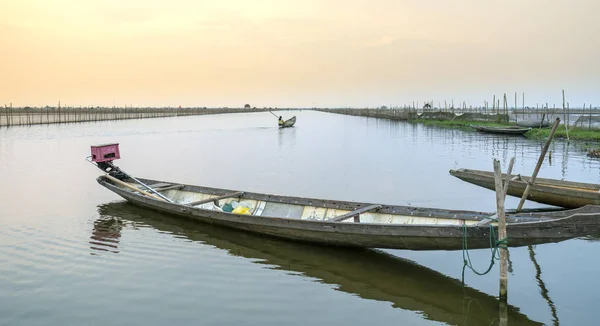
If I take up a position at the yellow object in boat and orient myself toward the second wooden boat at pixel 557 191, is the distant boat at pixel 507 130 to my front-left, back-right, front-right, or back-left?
front-left

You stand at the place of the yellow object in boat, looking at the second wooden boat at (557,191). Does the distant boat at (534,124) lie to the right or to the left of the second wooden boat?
left

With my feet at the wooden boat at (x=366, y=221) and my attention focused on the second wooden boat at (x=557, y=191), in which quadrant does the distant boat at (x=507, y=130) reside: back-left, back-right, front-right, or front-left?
front-left

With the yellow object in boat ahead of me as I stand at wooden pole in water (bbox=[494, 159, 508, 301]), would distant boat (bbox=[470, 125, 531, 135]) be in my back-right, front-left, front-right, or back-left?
front-right

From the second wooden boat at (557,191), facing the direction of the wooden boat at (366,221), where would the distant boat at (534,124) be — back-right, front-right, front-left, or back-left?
back-right
